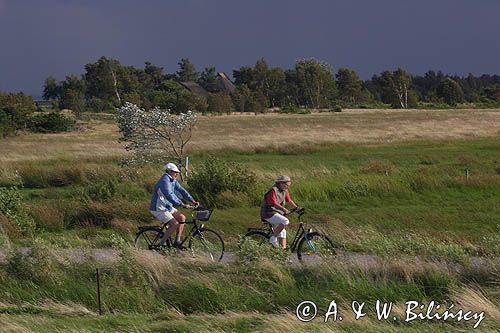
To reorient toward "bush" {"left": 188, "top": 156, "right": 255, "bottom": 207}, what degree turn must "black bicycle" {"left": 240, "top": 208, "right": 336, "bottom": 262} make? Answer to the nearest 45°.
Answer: approximately 90° to its left

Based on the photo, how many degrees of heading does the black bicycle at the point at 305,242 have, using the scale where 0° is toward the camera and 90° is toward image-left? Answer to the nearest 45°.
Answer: approximately 270°

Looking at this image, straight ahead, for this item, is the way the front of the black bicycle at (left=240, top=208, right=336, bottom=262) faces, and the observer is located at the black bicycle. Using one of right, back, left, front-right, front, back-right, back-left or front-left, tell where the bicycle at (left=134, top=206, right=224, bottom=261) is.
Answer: back

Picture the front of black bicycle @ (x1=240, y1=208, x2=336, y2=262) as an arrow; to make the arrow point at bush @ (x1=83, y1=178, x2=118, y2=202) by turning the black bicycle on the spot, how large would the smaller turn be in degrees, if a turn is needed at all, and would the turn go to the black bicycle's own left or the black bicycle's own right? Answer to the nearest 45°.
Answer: approximately 135° to the black bicycle's own left

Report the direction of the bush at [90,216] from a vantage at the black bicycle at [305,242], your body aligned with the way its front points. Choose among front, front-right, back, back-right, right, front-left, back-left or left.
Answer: back-left

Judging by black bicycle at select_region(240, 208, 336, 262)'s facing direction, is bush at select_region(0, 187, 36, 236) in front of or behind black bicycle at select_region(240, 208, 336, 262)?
behind

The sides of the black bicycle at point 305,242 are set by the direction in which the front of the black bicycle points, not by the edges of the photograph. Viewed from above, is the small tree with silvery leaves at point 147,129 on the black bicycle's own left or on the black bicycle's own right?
on the black bicycle's own left
